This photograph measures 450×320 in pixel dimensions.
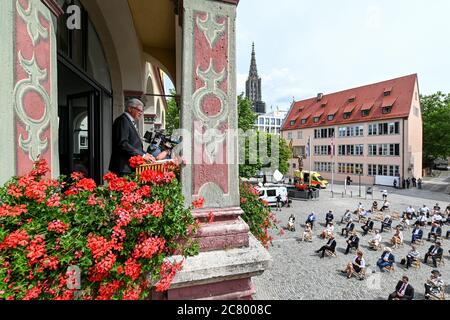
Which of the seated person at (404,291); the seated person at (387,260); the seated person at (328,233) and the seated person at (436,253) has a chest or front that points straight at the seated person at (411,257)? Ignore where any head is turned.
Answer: the seated person at (436,253)

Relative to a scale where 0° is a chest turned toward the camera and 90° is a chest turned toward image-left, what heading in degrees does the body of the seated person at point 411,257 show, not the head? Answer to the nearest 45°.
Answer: approximately 45°

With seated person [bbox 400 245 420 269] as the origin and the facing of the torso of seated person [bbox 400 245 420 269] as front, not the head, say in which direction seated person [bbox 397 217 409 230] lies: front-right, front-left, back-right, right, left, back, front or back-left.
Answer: back-right

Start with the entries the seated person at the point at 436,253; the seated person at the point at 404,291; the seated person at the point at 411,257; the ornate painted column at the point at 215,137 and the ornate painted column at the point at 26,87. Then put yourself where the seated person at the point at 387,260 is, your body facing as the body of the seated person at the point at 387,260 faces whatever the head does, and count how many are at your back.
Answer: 2

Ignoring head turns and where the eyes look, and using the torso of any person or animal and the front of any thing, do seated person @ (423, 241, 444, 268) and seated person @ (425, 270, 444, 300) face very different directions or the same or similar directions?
same or similar directions

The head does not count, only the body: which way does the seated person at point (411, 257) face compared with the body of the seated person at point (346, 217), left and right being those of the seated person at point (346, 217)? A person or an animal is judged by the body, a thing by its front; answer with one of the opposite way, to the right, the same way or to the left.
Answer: the same way

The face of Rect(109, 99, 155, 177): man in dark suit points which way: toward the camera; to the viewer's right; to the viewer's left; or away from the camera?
to the viewer's right

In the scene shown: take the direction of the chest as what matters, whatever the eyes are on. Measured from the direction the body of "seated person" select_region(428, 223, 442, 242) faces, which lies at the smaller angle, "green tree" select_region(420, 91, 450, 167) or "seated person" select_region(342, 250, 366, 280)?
the seated person

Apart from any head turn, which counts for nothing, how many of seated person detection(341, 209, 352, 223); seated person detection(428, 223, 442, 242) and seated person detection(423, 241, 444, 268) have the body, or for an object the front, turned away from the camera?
0

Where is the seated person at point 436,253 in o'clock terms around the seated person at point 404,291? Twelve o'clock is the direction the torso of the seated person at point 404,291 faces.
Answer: the seated person at point 436,253 is roughly at 5 o'clock from the seated person at point 404,291.

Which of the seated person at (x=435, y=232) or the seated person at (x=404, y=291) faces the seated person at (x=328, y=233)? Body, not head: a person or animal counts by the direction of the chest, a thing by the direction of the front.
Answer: the seated person at (x=435, y=232)

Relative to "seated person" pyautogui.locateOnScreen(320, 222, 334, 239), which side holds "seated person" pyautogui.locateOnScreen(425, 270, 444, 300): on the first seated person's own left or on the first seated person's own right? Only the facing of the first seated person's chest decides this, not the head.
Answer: on the first seated person's own left

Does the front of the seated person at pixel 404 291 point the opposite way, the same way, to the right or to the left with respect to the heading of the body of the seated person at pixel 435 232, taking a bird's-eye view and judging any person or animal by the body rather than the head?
the same way

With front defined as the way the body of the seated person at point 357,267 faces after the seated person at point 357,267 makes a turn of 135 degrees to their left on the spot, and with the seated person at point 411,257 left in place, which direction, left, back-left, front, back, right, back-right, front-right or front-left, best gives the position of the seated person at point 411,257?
front-left

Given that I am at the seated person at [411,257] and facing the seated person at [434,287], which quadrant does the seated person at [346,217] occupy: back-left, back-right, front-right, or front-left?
back-right

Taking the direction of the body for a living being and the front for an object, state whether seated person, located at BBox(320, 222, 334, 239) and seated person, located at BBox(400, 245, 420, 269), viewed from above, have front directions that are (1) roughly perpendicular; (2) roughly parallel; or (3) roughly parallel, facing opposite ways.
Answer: roughly parallel

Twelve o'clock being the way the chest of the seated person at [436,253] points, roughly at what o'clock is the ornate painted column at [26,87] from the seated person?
The ornate painted column is roughly at 11 o'clock from the seated person.

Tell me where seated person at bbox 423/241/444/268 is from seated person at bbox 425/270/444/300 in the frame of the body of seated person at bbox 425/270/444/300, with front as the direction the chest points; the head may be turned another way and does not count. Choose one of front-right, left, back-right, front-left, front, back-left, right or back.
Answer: back-right

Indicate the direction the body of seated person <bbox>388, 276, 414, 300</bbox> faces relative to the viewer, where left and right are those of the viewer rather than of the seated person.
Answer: facing the viewer and to the left of the viewer
